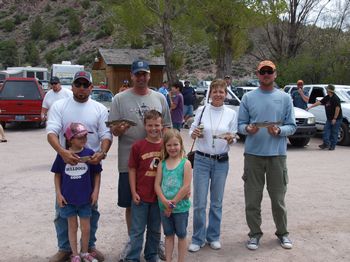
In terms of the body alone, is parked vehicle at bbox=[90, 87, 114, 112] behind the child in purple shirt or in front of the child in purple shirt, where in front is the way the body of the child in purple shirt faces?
behind

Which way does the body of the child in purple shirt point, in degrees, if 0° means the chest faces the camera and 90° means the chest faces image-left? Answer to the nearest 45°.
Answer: approximately 0°

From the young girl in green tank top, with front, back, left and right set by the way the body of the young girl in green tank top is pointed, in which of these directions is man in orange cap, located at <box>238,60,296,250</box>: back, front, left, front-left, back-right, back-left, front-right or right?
back-left

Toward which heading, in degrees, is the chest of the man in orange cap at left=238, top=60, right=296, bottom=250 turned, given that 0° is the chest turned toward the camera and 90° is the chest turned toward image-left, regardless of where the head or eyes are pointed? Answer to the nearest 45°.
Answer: approximately 0°

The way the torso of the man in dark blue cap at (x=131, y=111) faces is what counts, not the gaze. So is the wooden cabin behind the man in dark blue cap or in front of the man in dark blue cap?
behind
